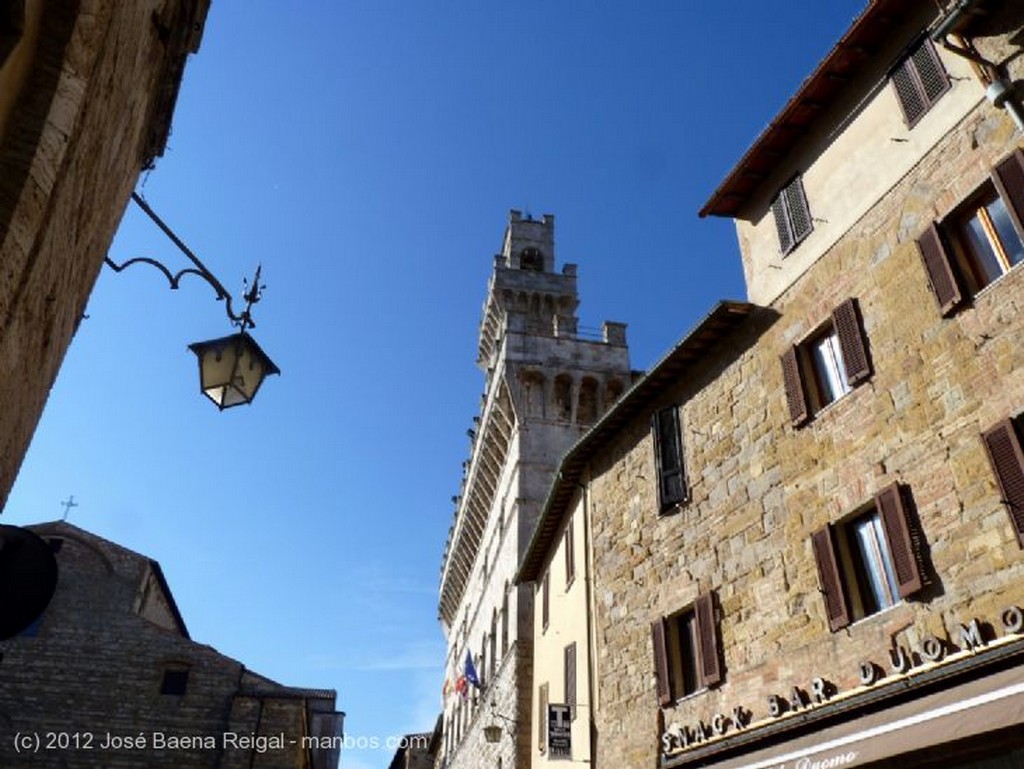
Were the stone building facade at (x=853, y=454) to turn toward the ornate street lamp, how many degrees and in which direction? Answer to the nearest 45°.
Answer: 0° — it already faces it

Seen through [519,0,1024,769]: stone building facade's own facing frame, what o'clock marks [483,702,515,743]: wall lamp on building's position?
The wall lamp on building is roughly at 3 o'clock from the stone building facade.

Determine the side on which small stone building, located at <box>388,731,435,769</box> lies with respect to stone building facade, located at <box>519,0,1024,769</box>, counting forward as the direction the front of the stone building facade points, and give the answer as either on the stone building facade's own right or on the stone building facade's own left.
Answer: on the stone building facade's own right

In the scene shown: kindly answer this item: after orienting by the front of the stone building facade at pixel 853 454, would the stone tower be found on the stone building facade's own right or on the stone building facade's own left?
on the stone building facade's own right

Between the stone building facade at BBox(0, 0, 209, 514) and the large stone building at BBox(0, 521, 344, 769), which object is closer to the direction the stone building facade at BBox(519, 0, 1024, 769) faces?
the stone building facade

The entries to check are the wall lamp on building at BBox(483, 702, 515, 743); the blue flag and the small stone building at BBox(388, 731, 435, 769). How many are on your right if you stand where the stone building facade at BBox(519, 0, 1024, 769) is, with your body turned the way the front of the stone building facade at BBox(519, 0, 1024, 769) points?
3

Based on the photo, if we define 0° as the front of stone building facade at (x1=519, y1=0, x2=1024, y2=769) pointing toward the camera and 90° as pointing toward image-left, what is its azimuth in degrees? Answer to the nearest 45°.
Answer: approximately 45°
